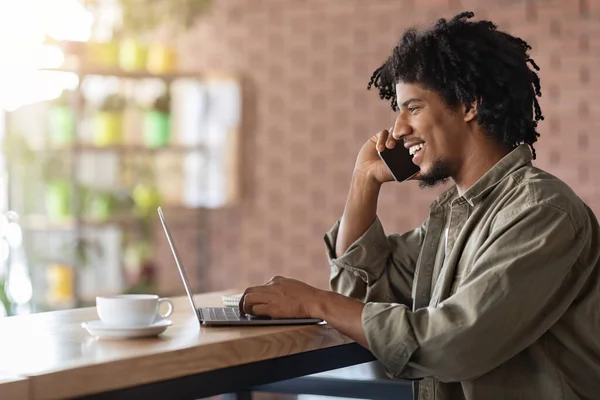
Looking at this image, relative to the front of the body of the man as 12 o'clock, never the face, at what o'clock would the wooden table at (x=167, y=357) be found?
The wooden table is roughly at 11 o'clock from the man.

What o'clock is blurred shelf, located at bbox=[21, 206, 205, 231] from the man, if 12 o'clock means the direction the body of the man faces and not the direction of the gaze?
The blurred shelf is roughly at 2 o'clock from the man.

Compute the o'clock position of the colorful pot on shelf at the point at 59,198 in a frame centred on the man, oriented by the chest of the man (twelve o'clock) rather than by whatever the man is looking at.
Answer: The colorful pot on shelf is roughly at 2 o'clock from the man.

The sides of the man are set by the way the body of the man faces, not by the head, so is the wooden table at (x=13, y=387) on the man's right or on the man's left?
on the man's left

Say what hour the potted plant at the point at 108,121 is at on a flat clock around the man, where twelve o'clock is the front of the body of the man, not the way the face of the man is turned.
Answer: The potted plant is roughly at 2 o'clock from the man.

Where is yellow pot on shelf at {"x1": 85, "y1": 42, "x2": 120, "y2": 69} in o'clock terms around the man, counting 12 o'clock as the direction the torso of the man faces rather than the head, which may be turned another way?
The yellow pot on shelf is roughly at 2 o'clock from the man.

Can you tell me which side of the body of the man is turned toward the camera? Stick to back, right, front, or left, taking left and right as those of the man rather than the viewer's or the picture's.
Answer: left

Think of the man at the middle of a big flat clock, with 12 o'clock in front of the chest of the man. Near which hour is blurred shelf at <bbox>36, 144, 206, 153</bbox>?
The blurred shelf is roughly at 2 o'clock from the man.

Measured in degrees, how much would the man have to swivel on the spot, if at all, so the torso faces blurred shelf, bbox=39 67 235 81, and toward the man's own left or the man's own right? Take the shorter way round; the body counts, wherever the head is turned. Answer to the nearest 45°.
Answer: approximately 45° to the man's own right

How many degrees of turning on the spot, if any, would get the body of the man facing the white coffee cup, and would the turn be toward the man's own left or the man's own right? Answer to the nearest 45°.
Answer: approximately 45° to the man's own left

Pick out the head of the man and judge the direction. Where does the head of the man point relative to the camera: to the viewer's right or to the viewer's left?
to the viewer's left
